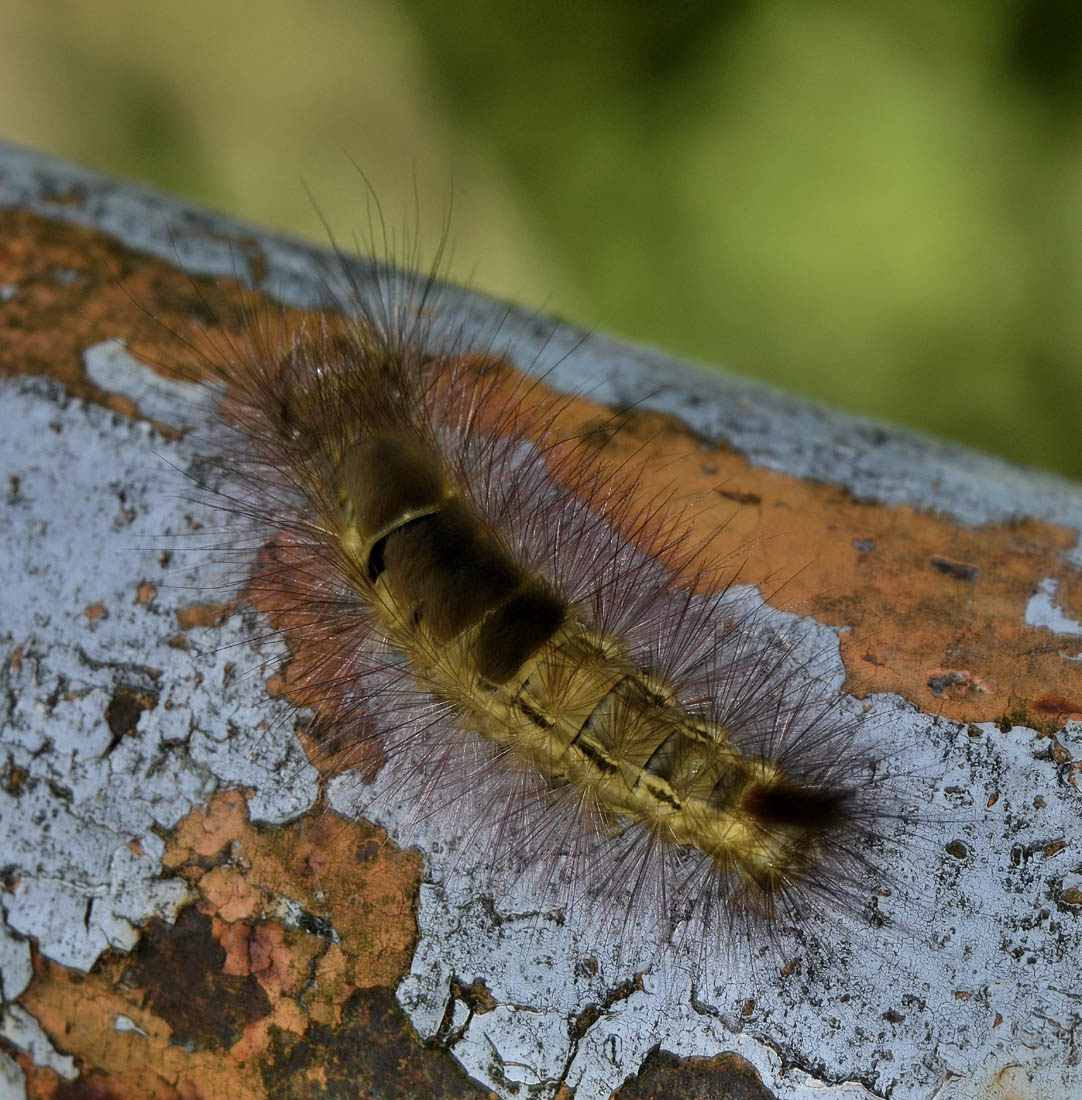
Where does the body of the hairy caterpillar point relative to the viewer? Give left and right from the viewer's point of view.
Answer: facing away from the viewer and to the left of the viewer
